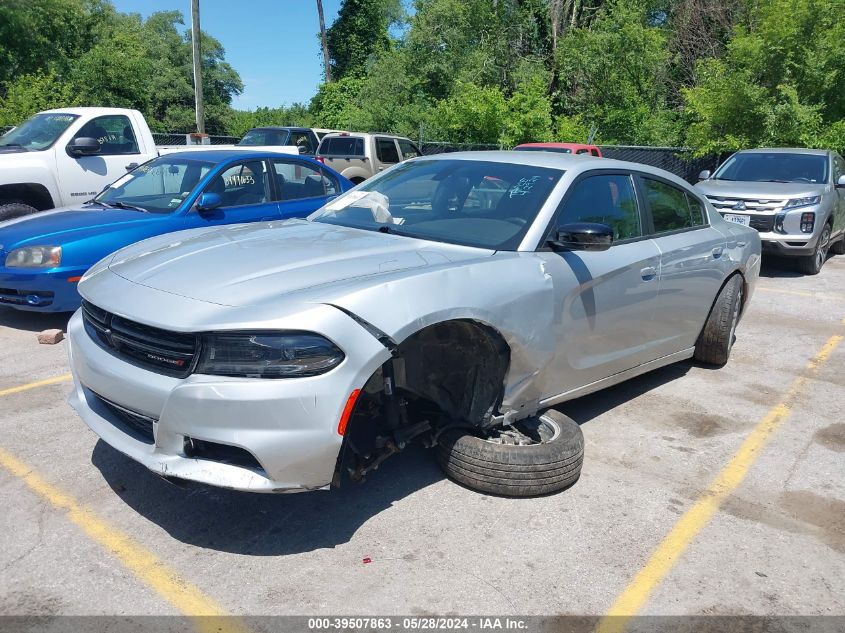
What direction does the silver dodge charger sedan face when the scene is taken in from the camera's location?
facing the viewer and to the left of the viewer

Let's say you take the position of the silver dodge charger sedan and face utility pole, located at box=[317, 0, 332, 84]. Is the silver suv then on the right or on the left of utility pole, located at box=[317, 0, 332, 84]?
right

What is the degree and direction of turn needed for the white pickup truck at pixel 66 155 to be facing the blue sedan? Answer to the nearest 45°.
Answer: approximately 45° to its left

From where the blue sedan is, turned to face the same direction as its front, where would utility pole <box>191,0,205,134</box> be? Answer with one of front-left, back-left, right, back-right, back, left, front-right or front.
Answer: back-right

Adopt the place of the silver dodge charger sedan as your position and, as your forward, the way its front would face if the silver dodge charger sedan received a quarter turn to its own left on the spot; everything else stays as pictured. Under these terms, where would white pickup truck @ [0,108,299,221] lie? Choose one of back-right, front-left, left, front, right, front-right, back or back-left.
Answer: back

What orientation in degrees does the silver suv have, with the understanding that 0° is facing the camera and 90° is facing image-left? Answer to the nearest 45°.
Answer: approximately 45°

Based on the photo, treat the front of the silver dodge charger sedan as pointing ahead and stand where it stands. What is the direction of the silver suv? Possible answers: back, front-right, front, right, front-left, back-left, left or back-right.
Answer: back

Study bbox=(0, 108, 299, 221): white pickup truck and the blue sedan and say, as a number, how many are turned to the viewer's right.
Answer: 0
